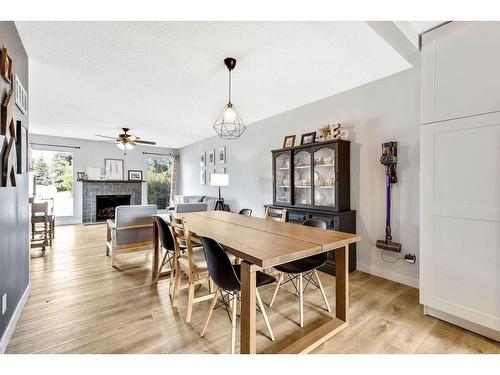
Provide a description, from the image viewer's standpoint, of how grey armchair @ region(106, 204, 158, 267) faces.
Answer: facing away from the viewer

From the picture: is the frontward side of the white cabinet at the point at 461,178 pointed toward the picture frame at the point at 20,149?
yes

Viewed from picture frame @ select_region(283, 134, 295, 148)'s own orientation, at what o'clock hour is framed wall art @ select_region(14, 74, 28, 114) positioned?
The framed wall art is roughly at 12 o'clock from the picture frame.

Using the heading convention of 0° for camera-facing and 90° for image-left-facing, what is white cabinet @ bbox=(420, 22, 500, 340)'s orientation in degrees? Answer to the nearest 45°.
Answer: approximately 45°

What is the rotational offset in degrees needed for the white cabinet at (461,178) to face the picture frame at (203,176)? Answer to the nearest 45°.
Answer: approximately 45° to its right

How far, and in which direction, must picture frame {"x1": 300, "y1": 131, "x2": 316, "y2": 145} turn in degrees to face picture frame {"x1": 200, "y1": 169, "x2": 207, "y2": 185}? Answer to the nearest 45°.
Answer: approximately 90° to its right

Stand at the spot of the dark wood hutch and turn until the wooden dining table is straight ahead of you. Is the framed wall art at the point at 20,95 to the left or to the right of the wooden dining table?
right

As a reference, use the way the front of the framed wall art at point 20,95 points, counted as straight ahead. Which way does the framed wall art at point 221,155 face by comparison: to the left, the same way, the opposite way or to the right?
the opposite way

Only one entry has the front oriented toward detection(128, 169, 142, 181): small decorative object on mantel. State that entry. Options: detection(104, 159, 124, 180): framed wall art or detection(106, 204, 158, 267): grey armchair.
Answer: the grey armchair

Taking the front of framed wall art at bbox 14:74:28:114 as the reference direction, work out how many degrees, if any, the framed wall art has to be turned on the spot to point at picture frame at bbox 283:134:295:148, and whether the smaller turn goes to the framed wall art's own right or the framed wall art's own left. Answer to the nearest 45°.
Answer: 0° — it already faces it

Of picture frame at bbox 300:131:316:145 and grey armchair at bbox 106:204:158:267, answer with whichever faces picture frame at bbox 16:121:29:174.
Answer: picture frame at bbox 300:131:316:145

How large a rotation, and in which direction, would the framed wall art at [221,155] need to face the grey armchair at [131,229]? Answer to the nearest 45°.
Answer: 0° — it already faces it

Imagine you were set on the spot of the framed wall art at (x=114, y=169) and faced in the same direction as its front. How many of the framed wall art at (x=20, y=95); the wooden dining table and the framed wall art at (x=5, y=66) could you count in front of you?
3
